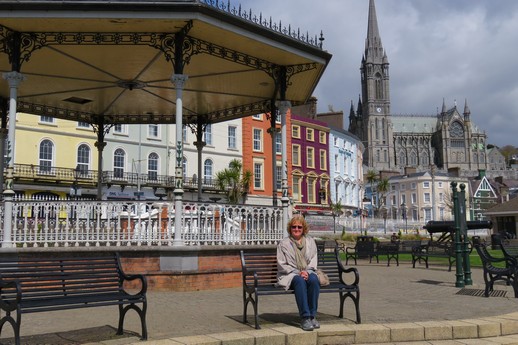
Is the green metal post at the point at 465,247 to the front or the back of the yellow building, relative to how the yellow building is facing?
to the front

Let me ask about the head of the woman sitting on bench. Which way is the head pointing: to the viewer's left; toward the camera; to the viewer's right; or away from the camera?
toward the camera

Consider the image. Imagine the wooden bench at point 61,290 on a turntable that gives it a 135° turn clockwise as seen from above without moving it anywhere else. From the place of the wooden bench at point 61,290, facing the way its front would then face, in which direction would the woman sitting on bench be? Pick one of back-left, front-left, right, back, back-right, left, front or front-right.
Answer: back

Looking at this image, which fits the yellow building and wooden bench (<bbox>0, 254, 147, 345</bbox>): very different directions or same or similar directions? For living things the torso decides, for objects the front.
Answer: same or similar directions

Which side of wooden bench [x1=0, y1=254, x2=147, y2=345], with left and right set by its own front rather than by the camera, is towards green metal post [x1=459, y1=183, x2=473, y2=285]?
left

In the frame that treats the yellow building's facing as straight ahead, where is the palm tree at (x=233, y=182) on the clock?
The palm tree is roughly at 10 o'clock from the yellow building.

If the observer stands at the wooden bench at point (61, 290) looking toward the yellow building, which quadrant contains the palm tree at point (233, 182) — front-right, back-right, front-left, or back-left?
front-right

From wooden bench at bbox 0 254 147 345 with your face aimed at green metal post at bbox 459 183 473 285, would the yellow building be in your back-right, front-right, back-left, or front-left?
front-left

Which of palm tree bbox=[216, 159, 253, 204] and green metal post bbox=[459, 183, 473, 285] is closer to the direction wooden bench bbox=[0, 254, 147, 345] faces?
the green metal post

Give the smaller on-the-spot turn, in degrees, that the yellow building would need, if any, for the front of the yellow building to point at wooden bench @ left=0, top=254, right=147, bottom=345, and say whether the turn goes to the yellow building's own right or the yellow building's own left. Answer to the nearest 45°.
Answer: approximately 45° to the yellow building's own right

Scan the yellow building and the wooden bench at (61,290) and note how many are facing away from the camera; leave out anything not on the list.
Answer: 0

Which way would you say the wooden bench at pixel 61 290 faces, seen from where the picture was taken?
facing the viewer and to the right of the viewer

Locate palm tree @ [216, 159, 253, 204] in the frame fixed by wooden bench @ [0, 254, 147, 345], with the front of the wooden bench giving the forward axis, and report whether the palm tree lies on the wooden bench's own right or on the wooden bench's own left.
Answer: on the wooden bench's own left
